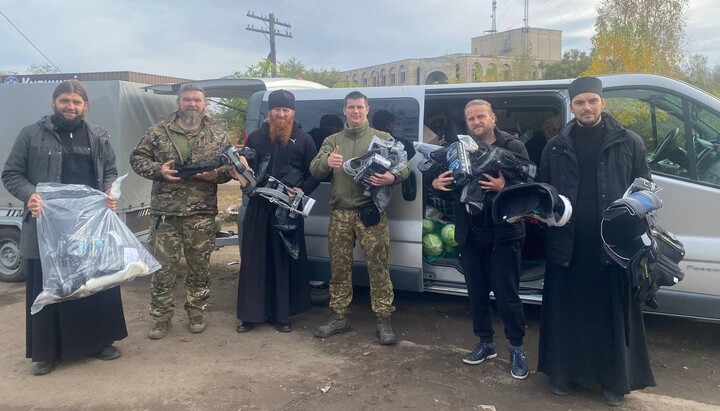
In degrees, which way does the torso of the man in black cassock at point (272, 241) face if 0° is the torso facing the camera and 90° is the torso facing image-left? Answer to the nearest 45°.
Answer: approximately 0°

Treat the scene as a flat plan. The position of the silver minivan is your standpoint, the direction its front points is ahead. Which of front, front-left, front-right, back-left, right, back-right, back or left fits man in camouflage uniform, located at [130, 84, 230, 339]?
back

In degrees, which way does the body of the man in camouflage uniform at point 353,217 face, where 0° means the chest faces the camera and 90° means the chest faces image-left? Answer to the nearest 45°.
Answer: approximately 0°

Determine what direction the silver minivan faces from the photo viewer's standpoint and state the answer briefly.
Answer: facing to the right of the viewer

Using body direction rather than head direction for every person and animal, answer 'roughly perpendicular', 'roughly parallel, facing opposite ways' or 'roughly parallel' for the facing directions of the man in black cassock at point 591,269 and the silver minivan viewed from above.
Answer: roughly perpendicular

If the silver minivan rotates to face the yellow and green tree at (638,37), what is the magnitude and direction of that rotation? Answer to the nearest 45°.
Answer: approximately 90° to its left

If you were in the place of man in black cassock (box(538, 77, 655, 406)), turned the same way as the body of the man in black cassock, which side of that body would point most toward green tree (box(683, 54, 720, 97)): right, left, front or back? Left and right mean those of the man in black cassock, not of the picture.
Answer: back

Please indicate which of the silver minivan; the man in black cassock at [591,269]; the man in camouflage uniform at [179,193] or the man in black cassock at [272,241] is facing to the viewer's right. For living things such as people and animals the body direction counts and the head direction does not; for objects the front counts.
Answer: the silver minivan

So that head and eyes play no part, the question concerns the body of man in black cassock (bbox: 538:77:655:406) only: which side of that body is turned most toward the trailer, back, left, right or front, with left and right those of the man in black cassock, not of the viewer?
right

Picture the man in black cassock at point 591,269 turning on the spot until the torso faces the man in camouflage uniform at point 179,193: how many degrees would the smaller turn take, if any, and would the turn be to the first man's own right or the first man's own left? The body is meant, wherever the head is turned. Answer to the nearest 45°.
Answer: approximately 90° to the first man's own right

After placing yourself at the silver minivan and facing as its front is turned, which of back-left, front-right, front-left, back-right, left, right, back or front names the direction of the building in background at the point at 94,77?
back-left

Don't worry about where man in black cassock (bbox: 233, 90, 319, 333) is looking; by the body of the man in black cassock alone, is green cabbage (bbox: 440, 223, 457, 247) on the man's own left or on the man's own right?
on the man's own left
